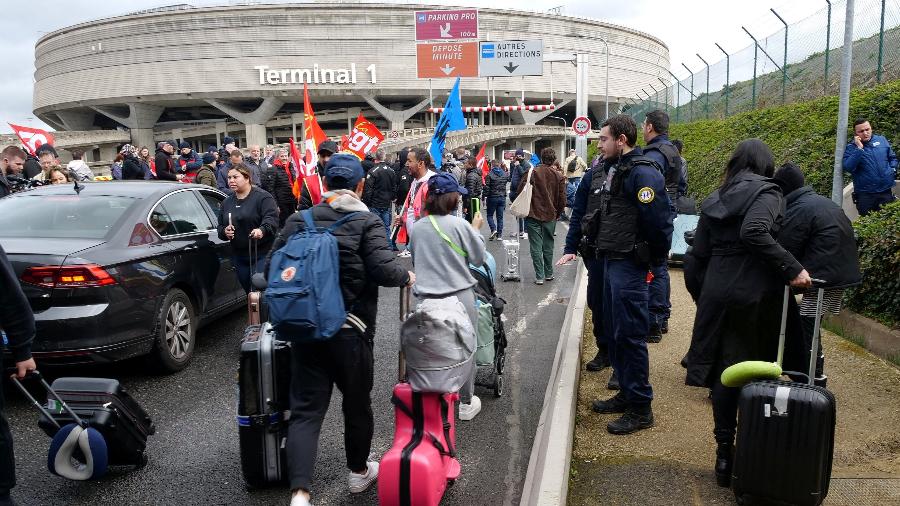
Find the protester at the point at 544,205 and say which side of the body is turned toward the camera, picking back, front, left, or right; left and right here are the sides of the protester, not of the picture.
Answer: back

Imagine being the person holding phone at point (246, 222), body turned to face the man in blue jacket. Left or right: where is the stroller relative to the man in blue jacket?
right

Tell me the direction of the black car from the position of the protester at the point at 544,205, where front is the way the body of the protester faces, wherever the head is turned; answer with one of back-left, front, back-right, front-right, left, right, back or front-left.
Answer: back-left

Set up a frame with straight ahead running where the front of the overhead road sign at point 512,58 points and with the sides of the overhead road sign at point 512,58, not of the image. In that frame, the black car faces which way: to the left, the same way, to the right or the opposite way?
the opposite way

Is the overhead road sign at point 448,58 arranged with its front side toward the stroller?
yes

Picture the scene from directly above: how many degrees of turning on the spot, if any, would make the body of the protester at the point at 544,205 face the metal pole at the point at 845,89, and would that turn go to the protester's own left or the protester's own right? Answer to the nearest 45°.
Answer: approximately 135° to the protester's own right

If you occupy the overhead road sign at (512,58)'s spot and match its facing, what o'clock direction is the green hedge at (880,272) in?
The green hedge is roughly at 12 o'clock from the overhead road sign.

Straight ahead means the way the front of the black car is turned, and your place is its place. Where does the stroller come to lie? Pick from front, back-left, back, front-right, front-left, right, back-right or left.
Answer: right

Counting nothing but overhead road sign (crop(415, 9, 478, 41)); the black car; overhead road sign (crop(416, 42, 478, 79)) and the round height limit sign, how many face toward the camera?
3
